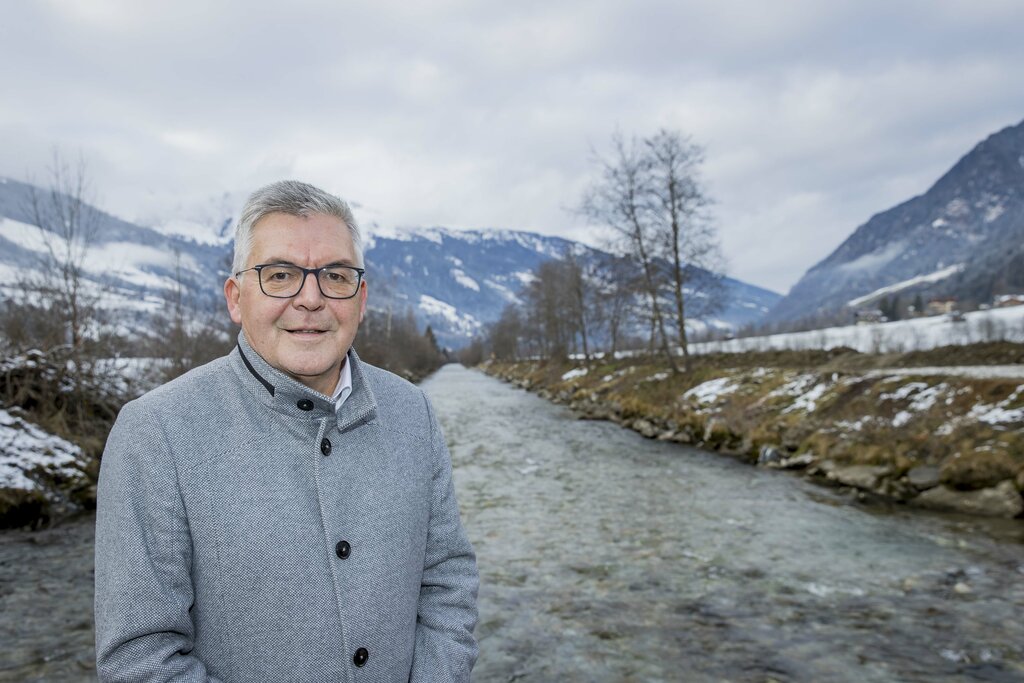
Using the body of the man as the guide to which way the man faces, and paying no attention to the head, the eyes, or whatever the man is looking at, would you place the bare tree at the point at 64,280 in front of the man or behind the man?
behind

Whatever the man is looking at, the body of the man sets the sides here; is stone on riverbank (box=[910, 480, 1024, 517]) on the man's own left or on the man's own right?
on the man's own left

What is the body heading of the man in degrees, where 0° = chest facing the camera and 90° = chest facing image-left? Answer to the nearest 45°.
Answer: approximately 315°

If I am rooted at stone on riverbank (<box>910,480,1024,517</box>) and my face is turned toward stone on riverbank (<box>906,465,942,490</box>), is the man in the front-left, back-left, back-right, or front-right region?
back-left

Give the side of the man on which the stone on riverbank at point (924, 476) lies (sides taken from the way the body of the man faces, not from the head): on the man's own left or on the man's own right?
on the man's own left
